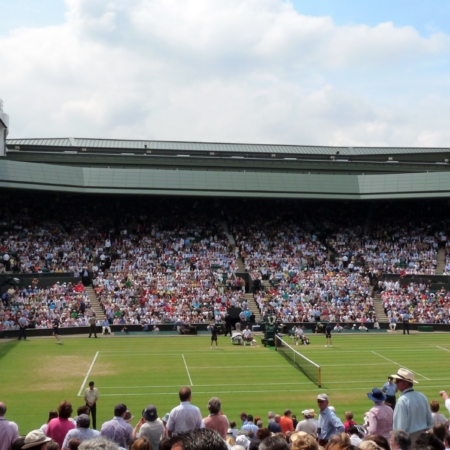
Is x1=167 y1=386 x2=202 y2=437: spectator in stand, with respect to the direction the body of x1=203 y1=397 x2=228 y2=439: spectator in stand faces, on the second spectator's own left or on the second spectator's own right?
on the second spectator's own left

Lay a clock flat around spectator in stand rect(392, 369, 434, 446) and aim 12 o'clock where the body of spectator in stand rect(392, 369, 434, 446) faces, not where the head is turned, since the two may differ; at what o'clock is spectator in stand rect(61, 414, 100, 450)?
spectator in stand rect(61, 414, 100, 450) is roughly at 10 o'clock from spectator in stand rect(392, 369, 434, 446).

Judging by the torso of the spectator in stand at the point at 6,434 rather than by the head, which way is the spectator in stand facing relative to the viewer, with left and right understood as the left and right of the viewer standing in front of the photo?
facing away from the viewer

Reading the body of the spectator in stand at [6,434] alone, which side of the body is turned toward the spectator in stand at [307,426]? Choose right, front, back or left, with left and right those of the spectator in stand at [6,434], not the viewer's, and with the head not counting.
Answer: right

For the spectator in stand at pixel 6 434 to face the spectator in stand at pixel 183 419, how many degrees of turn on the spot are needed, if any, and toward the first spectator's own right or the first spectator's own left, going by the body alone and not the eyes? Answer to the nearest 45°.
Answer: approximately 90° to the first spectator's own right

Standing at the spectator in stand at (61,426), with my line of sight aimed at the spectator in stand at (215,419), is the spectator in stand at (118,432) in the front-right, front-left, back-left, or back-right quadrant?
front-right

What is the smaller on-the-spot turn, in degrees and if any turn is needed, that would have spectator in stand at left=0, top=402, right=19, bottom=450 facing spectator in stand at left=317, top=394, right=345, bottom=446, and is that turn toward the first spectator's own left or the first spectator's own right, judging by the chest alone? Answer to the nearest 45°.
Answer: approximately 90° to the first spectator's own right

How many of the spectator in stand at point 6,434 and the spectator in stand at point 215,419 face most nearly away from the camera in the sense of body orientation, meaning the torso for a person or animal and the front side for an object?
2

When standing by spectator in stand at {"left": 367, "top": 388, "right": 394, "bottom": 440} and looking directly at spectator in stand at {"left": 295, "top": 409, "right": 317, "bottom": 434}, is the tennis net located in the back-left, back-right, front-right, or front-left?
front-right

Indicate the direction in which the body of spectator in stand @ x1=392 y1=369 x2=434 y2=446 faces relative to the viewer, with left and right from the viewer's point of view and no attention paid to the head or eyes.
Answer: facing away from the viewer and to the left of the viewer

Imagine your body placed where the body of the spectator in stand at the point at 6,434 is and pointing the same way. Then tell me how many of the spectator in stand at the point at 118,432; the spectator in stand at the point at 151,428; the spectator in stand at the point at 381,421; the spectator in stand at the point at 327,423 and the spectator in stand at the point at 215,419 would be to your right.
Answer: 5

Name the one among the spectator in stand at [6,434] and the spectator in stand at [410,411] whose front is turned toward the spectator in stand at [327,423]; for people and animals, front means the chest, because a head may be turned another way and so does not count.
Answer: the spectator in stand at [410,411]

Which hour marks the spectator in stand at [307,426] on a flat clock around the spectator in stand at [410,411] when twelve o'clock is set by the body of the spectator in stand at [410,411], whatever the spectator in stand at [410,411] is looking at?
the spectator in stand at [307,426] is roughly at 12 o'clock from the spectator in stand at [410,411].

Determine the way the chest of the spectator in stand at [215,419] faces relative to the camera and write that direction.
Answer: away from the camera
